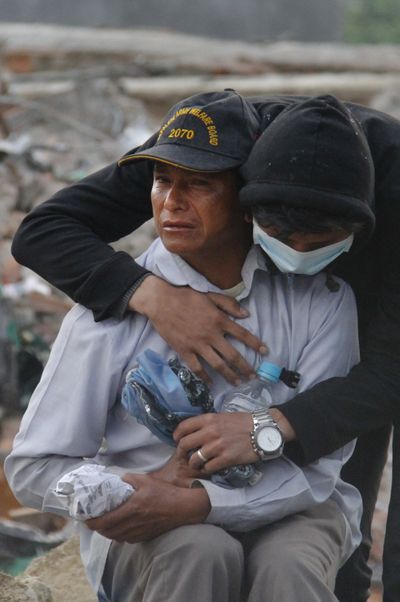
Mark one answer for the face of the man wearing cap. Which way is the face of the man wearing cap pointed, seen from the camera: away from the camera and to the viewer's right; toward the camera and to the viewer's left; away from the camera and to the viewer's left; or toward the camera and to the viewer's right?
toward the camera and to the viewer's left

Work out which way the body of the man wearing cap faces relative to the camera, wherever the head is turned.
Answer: toward the camera
